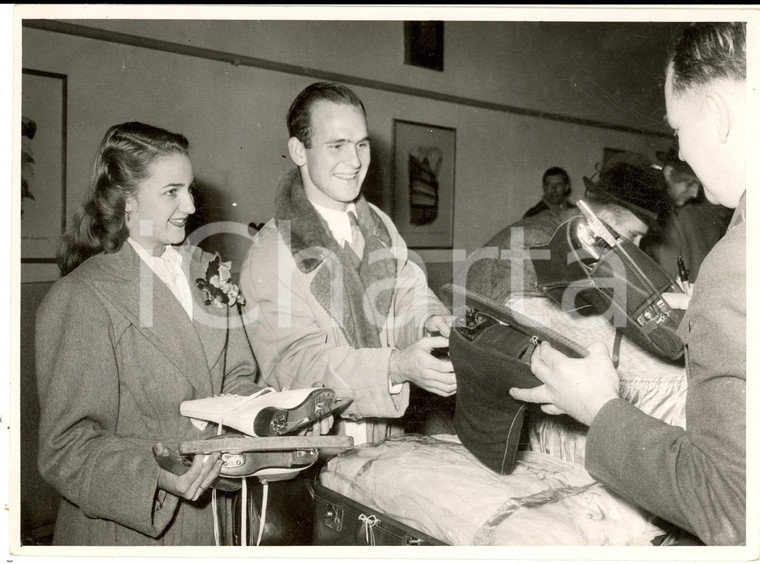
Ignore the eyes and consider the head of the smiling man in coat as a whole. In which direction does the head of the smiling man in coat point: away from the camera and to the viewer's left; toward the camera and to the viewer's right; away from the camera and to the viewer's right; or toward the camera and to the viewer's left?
toward the camera and to the viewer's right

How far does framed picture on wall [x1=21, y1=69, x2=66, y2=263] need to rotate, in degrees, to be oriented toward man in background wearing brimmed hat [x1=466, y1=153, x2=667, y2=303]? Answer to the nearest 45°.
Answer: approximately 45° to its left

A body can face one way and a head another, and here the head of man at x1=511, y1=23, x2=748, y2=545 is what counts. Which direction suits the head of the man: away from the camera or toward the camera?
away from the camera

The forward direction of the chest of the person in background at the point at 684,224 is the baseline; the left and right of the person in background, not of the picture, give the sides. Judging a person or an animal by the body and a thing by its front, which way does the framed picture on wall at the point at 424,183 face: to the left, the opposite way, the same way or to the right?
to the left

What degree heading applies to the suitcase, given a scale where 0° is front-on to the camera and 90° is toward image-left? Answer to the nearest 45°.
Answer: approximately 45°
